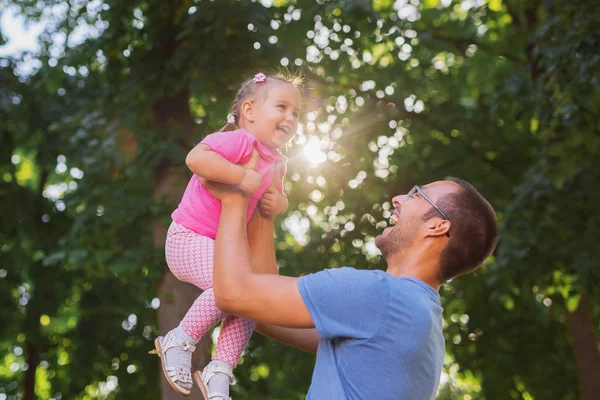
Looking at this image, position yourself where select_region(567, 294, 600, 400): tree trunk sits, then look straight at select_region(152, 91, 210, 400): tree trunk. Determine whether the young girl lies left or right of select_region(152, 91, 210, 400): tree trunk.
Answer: left

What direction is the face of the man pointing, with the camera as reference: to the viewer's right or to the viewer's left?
to the viewer's left

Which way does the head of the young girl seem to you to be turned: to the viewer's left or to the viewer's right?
to the viewer's right

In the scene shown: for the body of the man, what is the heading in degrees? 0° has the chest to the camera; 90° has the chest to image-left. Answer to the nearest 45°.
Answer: approximately 90°
